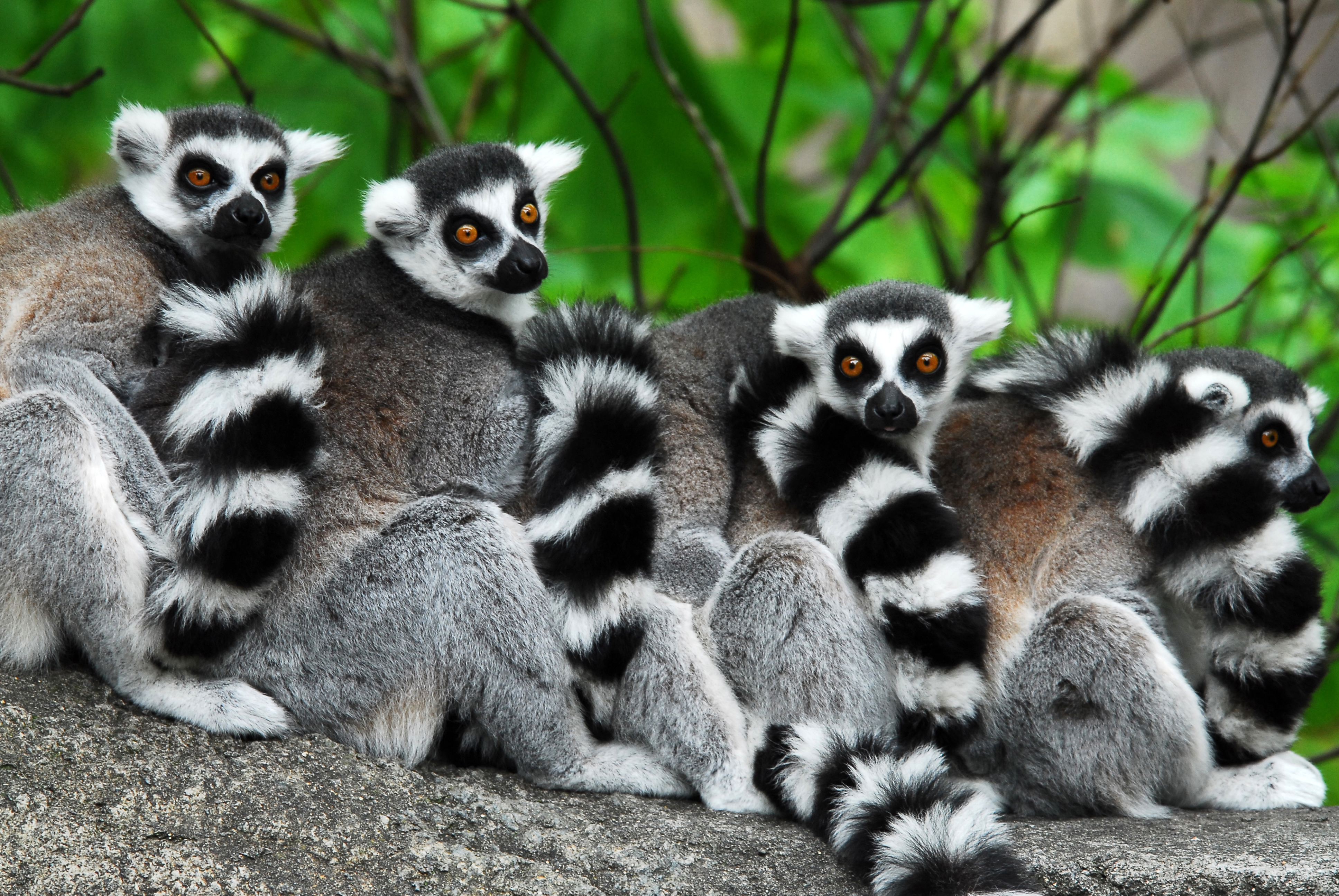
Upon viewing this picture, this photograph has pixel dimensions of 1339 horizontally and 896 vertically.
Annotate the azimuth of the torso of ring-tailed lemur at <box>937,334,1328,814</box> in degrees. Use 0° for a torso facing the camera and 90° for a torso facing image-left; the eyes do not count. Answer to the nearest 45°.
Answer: approximately 270°
